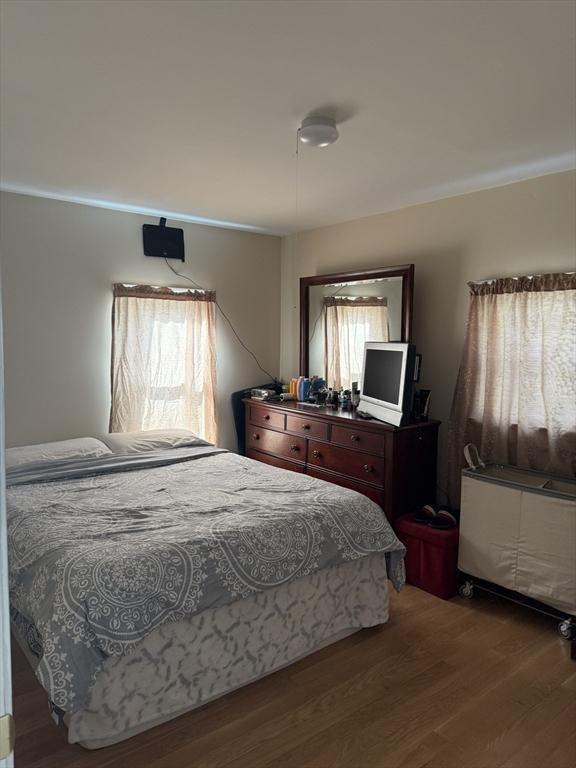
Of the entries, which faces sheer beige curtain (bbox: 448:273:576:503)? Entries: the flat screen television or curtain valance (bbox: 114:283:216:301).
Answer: the curtain valance

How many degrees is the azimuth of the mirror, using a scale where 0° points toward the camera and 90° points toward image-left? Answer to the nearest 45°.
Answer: approximately 45°

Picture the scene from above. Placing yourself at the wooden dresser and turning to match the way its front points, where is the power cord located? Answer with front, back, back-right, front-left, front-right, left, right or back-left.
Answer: right

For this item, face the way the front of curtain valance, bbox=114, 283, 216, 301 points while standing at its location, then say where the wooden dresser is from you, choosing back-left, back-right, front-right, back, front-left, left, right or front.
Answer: front

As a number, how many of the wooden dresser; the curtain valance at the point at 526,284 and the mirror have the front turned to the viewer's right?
0

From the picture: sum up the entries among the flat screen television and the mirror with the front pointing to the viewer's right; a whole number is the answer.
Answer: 0

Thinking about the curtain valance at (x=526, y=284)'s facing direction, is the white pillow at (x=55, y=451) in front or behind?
in front

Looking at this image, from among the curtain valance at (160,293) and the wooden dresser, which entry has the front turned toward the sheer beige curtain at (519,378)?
the curtain valance

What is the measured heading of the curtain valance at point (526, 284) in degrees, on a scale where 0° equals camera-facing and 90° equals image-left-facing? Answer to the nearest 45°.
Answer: approximately 45°

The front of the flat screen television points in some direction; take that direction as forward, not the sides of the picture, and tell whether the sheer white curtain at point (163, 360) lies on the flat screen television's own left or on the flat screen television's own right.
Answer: on the flat screen television's own right

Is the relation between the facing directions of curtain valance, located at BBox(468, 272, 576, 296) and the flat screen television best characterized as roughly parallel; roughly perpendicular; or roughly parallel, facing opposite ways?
roughly parallel

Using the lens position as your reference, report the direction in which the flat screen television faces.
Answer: facing the viewer and to the left of the viewer

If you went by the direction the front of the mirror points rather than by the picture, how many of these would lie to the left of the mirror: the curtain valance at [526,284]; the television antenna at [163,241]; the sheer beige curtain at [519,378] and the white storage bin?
3

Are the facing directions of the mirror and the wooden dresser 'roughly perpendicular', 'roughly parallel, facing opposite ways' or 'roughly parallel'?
roughly parallel

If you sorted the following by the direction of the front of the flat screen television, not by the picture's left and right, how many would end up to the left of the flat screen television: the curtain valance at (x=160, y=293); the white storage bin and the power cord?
1

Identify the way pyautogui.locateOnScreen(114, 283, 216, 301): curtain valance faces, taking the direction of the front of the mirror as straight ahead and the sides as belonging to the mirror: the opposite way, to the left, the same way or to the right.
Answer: to the left
